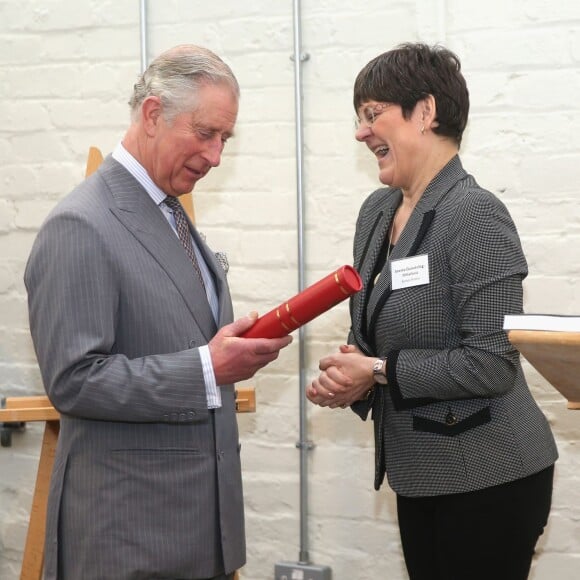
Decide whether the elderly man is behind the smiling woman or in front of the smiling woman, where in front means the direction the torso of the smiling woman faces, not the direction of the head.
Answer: in front

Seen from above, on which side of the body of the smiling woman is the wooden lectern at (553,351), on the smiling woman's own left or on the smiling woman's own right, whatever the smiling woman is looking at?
on the smiling woman's own left

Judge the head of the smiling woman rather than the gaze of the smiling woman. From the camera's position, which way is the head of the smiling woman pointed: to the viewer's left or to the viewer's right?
to the viewer's left

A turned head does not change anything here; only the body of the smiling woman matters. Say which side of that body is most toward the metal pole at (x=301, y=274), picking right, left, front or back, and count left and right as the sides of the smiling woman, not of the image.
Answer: right

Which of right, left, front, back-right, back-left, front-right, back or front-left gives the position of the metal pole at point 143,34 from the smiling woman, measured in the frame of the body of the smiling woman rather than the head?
front-right

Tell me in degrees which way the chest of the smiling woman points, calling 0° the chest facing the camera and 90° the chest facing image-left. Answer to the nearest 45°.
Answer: approximately 90°

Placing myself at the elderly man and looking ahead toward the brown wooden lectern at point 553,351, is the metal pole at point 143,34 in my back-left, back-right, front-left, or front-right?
back-left

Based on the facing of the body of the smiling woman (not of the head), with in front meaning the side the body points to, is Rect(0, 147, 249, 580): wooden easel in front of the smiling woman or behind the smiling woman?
in front
